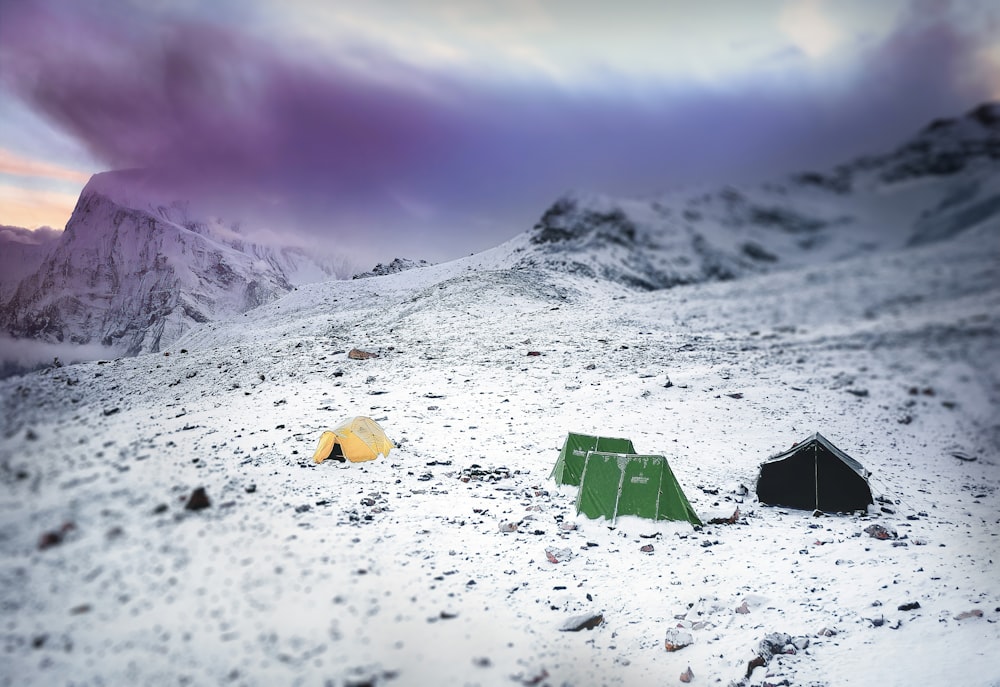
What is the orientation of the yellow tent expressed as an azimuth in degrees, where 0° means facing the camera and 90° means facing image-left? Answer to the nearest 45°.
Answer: approximately 45°

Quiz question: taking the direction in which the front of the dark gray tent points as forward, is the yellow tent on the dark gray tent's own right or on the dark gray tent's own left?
on the dark gray tent's own right

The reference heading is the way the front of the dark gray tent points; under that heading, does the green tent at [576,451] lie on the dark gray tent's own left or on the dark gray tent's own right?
on the dark gray tent's own right

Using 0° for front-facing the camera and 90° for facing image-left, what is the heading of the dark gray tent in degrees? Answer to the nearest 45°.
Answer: approximately 0°

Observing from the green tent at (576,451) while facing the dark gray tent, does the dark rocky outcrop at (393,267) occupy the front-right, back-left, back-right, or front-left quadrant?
back-left

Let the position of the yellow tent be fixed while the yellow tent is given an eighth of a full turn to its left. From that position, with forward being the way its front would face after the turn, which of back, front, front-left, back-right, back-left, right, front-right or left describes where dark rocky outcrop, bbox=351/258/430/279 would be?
back
